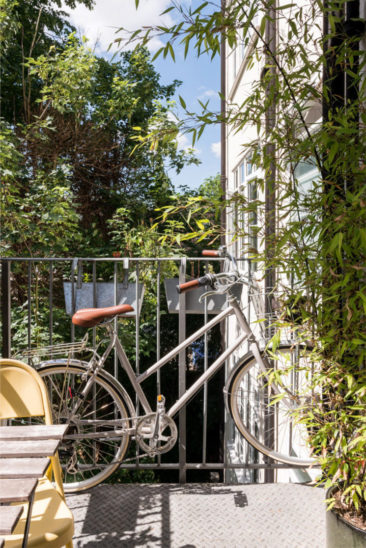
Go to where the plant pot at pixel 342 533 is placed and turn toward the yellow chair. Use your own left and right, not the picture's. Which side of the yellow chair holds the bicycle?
right

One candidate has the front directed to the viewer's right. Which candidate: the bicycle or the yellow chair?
the bicycle

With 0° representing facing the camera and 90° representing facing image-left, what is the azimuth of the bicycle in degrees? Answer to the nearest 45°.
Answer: approximately 270°

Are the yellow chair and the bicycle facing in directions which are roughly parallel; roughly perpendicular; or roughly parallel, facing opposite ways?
roughly perpendicular

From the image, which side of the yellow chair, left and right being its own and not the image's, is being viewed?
front

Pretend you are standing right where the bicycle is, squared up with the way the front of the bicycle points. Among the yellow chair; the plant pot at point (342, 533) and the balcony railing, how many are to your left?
1

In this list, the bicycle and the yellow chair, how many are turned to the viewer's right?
1

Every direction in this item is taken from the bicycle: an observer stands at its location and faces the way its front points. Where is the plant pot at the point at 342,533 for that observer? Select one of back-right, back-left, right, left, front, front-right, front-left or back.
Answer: front-right
